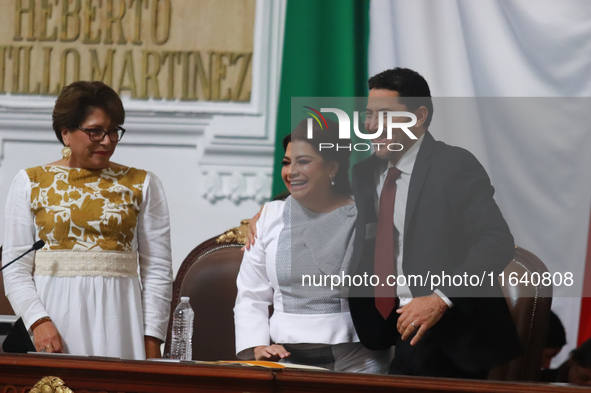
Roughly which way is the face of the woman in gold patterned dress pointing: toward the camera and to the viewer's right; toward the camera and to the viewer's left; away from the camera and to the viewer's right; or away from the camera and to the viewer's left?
toward the camera and to the viewer's right

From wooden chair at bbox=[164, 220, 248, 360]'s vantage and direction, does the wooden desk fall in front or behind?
in front

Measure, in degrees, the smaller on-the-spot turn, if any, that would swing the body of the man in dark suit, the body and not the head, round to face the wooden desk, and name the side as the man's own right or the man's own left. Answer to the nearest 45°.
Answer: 0° — they already face it

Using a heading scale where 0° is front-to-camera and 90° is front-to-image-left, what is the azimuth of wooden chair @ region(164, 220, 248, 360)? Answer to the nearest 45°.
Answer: approximately 0°

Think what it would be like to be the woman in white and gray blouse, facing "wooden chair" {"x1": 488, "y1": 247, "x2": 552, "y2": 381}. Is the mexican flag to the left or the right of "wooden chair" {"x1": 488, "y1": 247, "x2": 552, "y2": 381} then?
left

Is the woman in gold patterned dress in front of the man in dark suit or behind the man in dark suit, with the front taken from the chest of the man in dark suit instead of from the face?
in front

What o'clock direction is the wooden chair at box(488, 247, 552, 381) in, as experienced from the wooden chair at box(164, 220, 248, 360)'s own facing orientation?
the wooden chair at box(488, 247, 552, 381) is roughly at 10 o'clock from the wooden chair at box(164, 220, 248, 360).

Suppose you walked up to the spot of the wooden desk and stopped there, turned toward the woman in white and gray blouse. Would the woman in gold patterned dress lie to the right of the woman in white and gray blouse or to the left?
left
